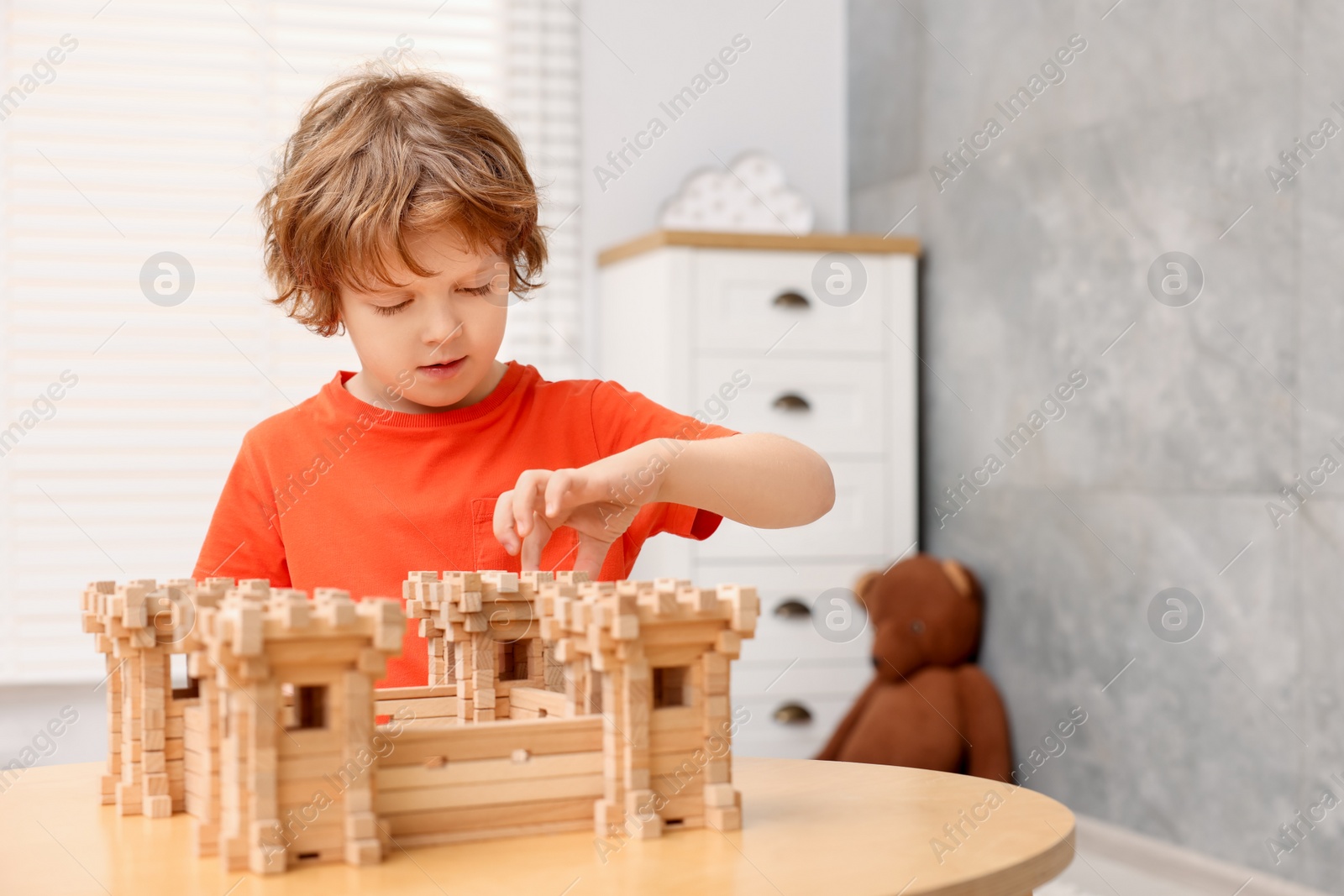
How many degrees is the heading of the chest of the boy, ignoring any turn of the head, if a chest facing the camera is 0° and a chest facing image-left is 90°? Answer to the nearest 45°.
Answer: approximately 0°

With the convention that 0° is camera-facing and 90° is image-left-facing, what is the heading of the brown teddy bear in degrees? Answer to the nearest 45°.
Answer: approximately 45°

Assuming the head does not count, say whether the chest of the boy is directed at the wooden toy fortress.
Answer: yes

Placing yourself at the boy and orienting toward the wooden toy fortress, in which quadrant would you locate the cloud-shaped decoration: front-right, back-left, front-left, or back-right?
back-left

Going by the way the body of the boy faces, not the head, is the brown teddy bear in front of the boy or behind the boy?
behind

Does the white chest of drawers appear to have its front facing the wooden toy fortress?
yes

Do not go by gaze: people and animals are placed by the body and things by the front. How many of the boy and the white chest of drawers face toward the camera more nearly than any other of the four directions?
2
